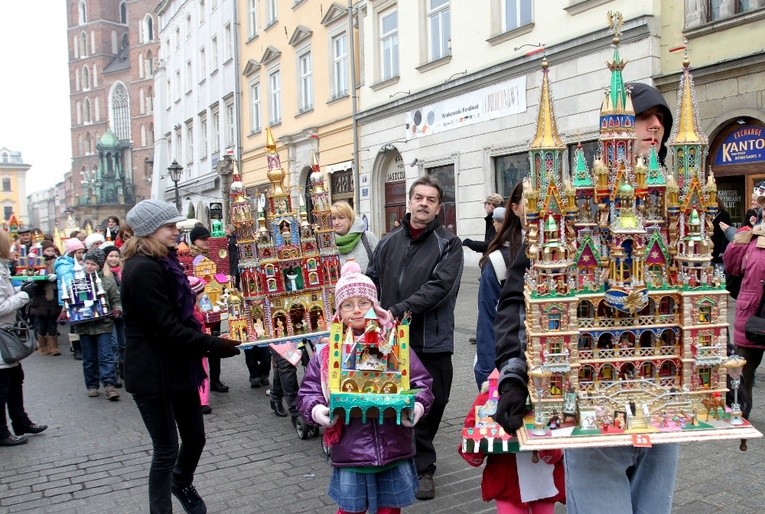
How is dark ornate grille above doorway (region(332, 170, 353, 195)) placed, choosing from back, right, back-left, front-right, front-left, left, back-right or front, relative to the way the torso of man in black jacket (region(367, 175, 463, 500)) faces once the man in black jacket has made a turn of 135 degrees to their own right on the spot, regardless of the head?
front

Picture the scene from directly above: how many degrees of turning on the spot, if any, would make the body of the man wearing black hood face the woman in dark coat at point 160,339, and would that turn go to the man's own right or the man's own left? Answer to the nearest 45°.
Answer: approximately 90° to the man's own right

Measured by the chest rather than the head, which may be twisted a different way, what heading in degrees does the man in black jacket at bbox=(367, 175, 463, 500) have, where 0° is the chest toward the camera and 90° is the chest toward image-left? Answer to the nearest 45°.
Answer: approximately 45°

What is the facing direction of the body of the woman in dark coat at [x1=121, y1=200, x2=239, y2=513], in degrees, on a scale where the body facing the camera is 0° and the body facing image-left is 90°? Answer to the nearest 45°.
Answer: approximately 270°

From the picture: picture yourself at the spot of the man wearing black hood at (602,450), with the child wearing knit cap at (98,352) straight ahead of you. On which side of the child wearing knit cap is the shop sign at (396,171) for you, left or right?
right

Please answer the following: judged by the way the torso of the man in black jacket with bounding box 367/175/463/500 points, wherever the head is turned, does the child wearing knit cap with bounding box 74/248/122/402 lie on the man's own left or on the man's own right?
on the man's own right

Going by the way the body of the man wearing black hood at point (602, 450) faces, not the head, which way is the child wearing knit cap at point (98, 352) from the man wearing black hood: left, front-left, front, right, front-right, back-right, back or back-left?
back-right

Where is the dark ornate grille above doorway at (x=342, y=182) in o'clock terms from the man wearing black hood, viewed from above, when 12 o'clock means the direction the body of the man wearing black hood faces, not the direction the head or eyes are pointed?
The dark ornate grille above doorway is roughly at 5 o'clock from the man wearing black hood.

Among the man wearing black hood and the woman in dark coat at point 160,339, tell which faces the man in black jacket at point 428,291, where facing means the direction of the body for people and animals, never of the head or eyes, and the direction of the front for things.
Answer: the woman in dark coat

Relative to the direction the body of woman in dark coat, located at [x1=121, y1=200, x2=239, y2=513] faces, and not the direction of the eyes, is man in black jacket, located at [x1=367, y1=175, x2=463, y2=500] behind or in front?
in front

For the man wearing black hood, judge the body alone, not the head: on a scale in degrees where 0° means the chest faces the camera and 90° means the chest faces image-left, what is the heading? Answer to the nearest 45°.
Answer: approximately 0°

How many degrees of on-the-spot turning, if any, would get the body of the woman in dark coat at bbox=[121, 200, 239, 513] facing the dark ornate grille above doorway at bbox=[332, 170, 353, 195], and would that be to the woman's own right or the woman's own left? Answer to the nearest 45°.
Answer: approximately 90° to the woman's own left

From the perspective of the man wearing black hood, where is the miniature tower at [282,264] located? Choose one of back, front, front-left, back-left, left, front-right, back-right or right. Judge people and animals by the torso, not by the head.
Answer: back-right

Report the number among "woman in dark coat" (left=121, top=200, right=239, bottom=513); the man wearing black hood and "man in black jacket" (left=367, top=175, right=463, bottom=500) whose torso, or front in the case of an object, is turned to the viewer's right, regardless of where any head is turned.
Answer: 1
